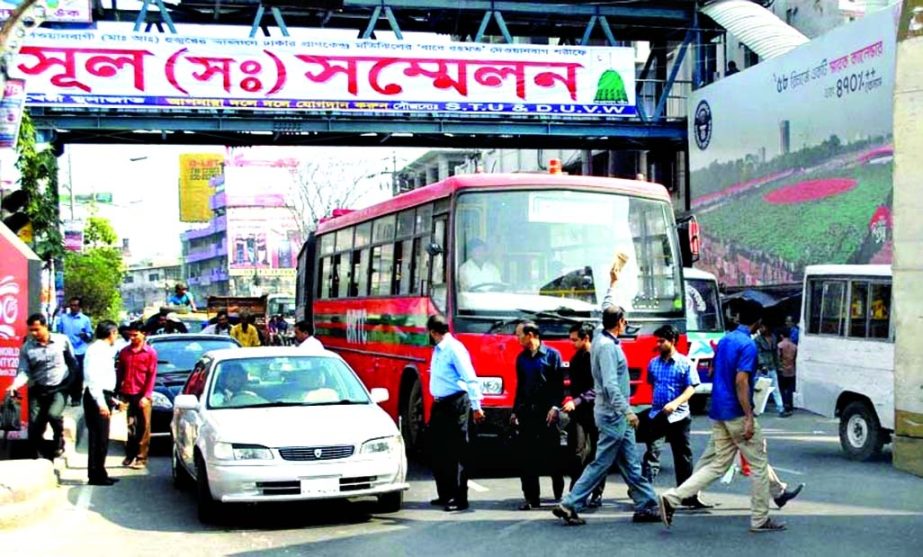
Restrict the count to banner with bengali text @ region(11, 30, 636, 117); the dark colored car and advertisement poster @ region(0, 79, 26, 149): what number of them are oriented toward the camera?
3

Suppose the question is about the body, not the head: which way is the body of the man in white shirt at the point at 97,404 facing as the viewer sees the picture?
to the viewer's right

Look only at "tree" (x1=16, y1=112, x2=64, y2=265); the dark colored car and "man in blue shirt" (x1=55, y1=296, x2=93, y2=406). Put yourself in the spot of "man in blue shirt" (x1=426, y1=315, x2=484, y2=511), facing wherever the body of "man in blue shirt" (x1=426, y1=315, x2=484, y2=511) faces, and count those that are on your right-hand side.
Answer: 3

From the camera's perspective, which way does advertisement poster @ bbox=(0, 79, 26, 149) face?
toward the camera

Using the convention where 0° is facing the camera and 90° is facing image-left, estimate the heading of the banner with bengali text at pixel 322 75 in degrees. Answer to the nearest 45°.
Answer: approximately 0°

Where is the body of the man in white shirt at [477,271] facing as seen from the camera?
toward the camera

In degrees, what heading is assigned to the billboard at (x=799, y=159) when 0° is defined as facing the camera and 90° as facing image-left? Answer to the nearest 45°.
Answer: approximately 45°

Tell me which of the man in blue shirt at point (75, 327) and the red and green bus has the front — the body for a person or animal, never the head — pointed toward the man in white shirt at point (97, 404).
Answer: the man in blue shirt
